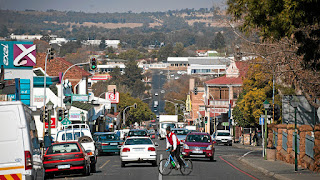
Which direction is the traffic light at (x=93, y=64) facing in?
toward the camera

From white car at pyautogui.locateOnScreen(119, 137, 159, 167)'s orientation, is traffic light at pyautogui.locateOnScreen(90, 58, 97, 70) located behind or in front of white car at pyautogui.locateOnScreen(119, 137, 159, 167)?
in front

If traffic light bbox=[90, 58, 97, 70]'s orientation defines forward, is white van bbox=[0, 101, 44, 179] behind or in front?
in front

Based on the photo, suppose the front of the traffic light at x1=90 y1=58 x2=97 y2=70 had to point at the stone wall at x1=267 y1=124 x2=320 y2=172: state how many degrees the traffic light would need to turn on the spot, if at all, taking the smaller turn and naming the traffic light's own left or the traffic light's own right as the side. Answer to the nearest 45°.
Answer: approximately 45° to the traffic light's own left

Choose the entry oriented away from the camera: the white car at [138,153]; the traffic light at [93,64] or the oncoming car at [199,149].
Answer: the white car

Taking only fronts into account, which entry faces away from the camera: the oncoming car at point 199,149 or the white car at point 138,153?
the white car

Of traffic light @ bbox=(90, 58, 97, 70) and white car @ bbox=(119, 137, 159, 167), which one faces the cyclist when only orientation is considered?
the traffic light

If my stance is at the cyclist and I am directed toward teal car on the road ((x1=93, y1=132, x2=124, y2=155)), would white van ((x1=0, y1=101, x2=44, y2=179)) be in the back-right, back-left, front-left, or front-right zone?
back-left

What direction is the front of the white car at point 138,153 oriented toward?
away from the camera

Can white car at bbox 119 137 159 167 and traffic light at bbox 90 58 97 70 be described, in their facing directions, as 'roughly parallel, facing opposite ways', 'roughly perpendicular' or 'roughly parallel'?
roughly parallel, facing opposite ways

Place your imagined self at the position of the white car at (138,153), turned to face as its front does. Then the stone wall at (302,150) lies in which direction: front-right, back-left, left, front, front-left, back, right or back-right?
right

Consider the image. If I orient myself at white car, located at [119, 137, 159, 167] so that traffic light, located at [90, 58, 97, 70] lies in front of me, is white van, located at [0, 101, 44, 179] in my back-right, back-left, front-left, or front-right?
back-left

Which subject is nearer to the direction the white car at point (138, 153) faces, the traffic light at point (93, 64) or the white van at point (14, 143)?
the traffic light

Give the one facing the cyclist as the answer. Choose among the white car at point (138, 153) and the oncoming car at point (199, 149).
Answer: the oncoming car

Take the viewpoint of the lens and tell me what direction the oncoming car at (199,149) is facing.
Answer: facing the viewer

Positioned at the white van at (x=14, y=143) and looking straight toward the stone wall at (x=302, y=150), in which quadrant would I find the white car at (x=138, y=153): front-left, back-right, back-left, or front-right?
front-left

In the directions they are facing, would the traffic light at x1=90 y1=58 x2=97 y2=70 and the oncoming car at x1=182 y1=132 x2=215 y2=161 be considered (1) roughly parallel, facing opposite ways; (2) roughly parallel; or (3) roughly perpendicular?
roughly parallel

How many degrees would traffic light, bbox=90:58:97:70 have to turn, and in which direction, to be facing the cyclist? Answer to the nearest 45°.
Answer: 0° — it already faces them

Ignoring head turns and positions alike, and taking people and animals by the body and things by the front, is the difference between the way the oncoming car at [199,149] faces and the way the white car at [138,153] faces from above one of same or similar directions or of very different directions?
very different directions
